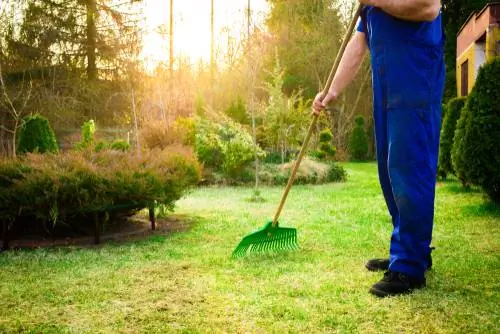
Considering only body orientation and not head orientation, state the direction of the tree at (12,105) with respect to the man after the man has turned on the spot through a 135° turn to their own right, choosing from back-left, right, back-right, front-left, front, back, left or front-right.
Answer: left

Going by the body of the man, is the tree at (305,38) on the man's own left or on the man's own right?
on the man's own right

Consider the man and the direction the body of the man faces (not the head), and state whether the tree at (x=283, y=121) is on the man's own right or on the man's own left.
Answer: on the man's own right

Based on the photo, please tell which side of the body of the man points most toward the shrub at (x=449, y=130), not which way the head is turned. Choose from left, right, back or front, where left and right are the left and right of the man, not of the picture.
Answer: right

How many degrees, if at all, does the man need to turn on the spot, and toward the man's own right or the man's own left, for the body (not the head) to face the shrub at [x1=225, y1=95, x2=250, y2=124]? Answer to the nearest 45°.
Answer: approximately 90° to the man's own right

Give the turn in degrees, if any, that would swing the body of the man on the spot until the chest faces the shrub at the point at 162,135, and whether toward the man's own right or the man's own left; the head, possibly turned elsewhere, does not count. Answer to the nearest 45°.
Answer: approximately 45° to the man's own right

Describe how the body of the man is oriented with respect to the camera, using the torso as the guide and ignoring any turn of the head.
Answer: to the viewer's left

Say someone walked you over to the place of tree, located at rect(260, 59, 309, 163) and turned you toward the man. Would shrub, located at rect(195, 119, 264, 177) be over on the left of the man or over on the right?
right

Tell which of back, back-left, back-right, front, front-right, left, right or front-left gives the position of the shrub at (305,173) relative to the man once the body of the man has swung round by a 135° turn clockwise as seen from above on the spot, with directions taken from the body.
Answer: front-left

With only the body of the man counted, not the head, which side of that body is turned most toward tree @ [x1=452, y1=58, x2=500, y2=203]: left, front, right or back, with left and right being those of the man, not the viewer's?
right
